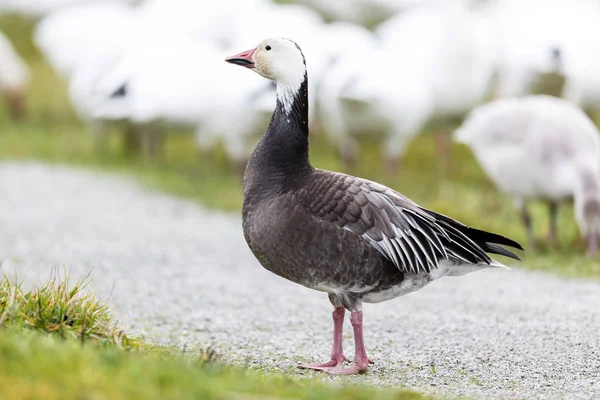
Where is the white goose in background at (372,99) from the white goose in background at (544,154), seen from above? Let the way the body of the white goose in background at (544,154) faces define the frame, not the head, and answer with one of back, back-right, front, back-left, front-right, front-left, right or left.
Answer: back-left

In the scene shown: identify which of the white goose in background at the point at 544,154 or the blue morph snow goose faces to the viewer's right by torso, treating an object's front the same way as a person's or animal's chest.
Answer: the white goose in background

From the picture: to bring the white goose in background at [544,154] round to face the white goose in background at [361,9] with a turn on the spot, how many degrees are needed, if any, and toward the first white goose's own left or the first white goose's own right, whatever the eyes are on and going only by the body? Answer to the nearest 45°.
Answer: approximately 90° to the first white goose's own left

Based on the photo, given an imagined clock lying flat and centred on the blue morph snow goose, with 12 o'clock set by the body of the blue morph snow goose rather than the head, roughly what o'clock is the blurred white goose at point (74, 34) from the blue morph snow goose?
The blurred white goose is roughly at 2 o'clock from the blue morph snow goose.

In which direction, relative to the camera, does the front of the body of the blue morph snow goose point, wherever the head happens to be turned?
to the viewer's left

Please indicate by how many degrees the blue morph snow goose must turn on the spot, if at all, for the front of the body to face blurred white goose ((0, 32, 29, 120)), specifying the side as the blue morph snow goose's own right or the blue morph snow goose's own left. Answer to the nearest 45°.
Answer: approximately 45° to the blue morph snow goose's own right

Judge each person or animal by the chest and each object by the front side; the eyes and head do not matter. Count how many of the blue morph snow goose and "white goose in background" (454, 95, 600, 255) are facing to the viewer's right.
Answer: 1

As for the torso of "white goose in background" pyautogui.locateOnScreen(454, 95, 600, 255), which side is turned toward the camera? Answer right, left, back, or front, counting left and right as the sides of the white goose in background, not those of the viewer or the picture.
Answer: right

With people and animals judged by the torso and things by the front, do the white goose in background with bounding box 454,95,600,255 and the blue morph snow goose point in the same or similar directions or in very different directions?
very different directions
